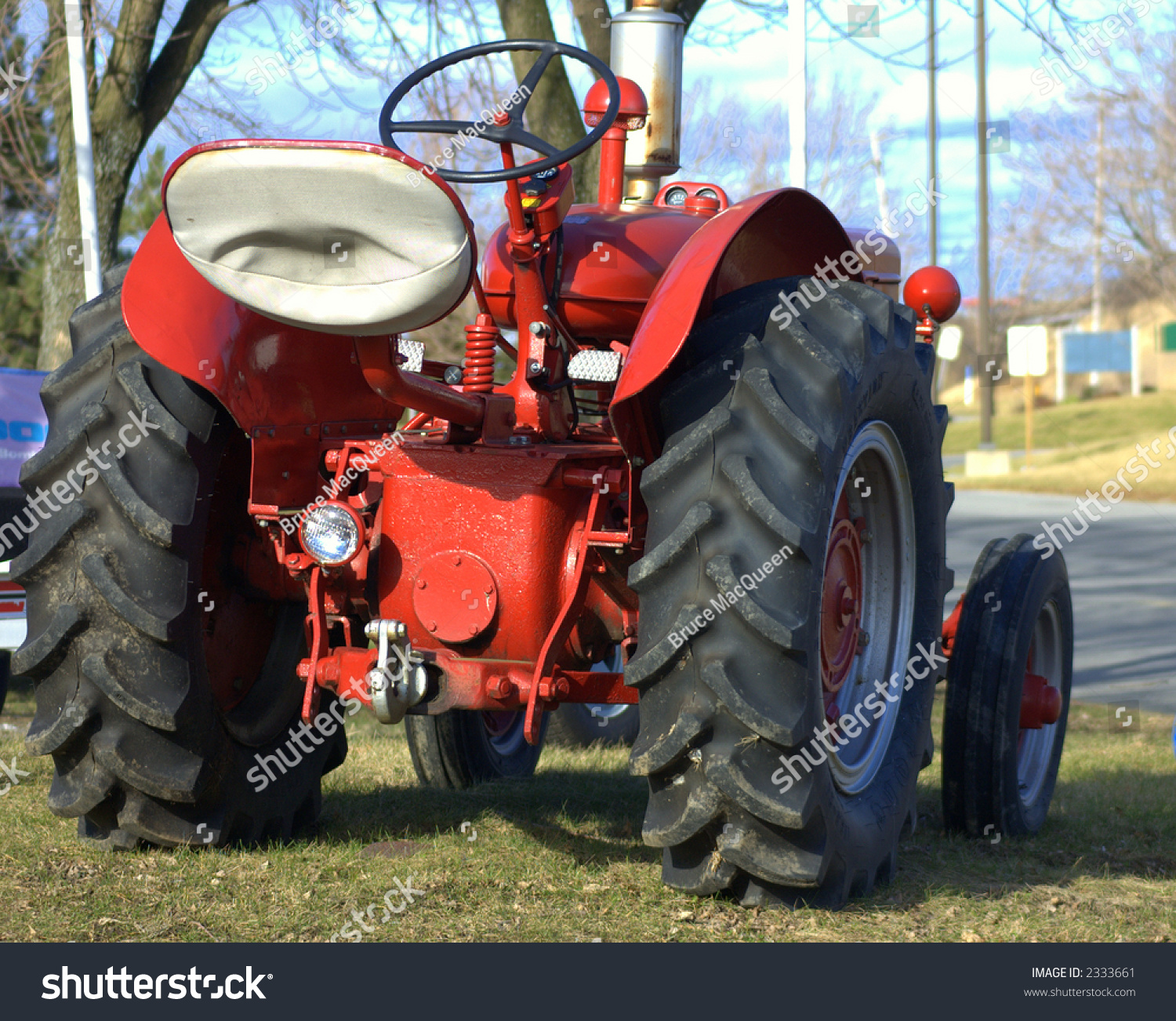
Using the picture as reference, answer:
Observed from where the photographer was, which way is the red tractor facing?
facing away from the viewer and to the right of the viewer

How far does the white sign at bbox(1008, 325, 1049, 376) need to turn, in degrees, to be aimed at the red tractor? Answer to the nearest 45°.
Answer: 0° — it already faces it

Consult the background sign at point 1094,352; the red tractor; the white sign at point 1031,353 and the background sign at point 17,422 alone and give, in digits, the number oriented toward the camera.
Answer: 3

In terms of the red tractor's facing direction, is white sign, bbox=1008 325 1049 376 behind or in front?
in front

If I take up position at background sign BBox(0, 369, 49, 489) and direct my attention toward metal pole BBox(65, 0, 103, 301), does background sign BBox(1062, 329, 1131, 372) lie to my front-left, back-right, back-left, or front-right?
front-right

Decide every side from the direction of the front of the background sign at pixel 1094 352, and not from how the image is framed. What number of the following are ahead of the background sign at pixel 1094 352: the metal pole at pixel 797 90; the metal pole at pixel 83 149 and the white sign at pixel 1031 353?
3

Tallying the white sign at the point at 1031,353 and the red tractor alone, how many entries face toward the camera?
1

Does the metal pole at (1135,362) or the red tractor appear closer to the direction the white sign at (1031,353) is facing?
the red tractor

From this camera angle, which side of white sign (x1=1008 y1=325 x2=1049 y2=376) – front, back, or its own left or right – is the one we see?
front

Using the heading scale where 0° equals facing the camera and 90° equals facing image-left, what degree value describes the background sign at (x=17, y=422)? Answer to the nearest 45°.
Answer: approximately 0°
